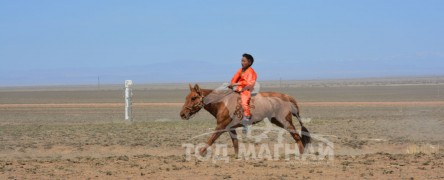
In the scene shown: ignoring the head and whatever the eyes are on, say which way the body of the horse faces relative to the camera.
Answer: to the viewer's left
